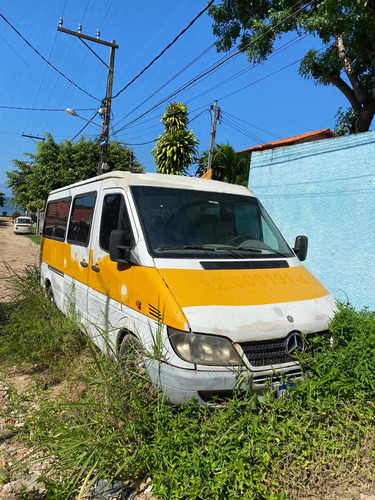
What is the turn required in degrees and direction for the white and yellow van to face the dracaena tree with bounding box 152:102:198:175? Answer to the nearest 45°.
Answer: approximately 135° to its left

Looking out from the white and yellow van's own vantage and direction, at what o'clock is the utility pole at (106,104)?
The utility pole is roughly at 7 o'clock from the white and yellow van.

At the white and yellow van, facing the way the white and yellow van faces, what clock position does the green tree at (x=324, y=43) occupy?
The green tree is roughly at 8 o'clock from the white and yellow van.

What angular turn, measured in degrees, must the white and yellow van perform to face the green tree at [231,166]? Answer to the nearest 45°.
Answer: approximately 135° to its left

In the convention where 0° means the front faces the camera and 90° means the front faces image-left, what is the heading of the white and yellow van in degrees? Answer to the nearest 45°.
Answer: approximately 315°

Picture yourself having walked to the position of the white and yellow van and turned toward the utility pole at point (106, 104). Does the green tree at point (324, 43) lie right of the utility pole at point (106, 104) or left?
right

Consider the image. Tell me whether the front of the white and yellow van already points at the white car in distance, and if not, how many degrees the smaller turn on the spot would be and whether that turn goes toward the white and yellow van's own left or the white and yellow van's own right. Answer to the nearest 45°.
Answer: approximately 180°

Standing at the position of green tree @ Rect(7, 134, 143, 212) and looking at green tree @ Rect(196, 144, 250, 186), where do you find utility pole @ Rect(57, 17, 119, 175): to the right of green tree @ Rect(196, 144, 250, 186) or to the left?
right

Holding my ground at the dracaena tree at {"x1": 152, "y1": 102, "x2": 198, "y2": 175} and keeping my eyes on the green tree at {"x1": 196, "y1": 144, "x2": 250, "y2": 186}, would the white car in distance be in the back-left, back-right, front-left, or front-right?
back-left

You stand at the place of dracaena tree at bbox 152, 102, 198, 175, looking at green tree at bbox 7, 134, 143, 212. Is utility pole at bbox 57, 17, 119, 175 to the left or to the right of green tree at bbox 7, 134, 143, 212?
left

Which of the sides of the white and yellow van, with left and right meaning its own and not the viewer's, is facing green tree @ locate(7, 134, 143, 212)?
back

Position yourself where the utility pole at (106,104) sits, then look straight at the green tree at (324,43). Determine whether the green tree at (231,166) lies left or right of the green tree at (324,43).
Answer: left
